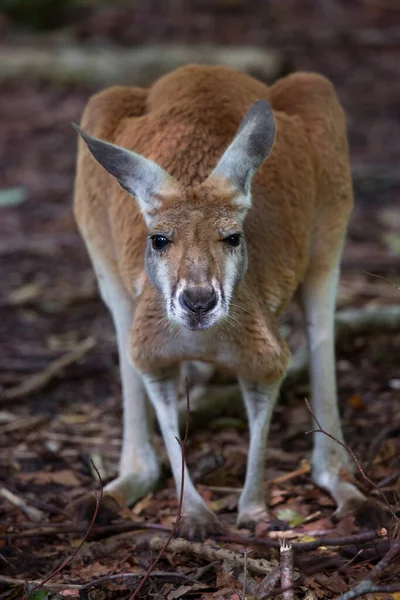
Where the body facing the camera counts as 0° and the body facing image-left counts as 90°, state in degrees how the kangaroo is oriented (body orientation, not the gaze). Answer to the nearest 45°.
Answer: approximately 0°

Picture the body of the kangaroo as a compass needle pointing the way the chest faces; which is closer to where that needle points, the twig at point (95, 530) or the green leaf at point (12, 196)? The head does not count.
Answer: the twig

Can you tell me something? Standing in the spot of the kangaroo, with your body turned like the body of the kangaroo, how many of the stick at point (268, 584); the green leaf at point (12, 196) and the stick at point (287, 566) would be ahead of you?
2

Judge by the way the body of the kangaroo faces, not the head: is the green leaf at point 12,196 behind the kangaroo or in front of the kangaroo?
behind

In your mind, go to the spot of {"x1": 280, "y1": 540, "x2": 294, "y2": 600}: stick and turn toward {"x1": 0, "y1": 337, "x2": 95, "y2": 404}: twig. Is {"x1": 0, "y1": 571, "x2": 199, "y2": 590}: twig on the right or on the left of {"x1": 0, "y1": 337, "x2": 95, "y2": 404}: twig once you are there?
left

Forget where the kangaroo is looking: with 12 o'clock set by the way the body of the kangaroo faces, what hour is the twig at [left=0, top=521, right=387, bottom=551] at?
The twig is roughly at 12 o'clock from the kangaroo.
